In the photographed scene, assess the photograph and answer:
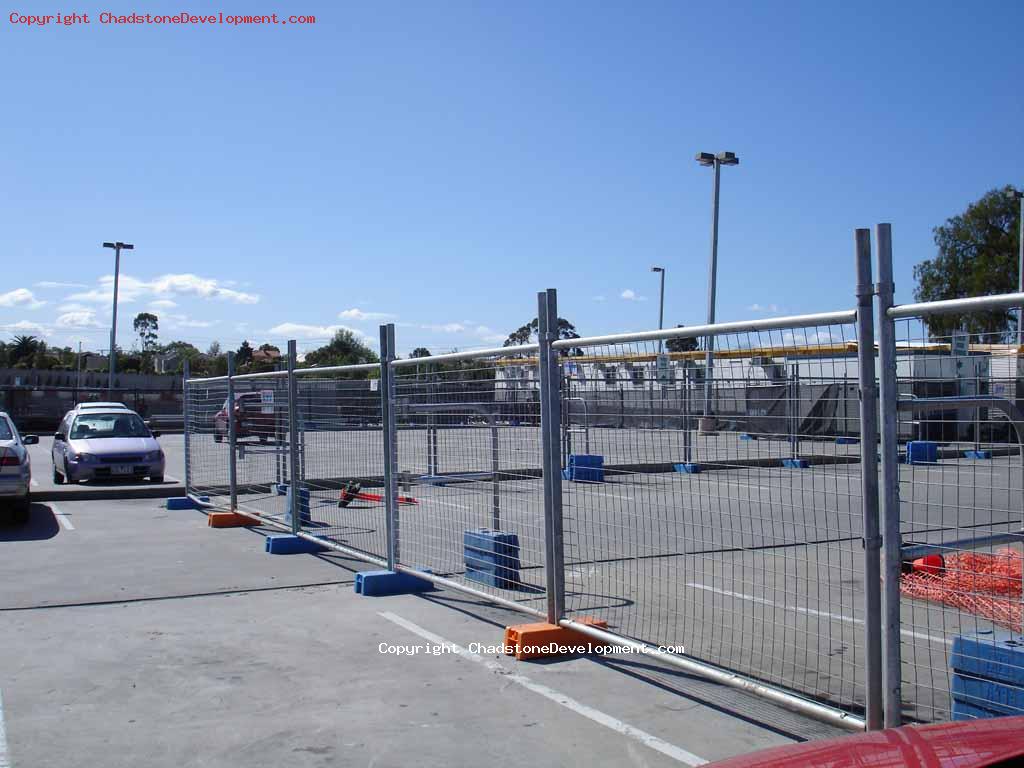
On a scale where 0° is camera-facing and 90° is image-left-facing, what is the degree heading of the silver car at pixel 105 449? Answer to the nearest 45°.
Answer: approximately 0°

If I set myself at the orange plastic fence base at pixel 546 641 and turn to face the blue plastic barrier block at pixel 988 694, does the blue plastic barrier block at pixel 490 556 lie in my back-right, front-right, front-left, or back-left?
back-left

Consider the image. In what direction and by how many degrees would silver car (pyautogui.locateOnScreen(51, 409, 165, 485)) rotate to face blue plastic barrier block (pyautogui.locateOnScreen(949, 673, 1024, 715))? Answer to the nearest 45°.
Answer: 0° — it already faces it

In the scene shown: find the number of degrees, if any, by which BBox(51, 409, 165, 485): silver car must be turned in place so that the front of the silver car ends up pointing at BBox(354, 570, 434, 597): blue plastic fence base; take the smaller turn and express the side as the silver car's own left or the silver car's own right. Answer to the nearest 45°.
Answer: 0° — it already faces it

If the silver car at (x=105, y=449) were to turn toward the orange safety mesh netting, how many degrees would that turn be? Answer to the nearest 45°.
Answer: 0° — it already faces it

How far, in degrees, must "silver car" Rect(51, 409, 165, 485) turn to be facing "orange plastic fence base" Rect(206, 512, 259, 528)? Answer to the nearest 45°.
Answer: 0° — it already faces it

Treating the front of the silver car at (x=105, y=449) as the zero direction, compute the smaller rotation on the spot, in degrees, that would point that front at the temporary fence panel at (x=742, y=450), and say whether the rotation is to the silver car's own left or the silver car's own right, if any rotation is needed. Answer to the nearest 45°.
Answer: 0° — it already faces it
